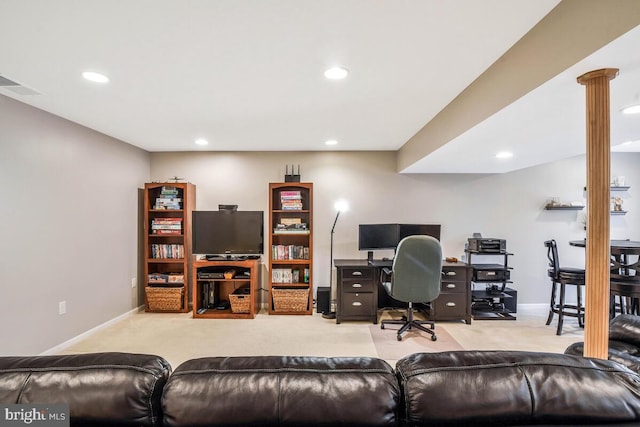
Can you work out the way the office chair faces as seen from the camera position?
facing away from the viewer and to the left of the viewer

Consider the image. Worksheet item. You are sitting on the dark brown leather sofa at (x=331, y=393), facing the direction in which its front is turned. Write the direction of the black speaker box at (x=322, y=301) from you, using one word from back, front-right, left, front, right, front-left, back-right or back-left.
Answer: front

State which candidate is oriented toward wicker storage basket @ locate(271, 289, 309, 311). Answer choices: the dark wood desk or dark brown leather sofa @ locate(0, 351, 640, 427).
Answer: the dark brown leather sofa

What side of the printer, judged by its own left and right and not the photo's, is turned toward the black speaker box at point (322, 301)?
right

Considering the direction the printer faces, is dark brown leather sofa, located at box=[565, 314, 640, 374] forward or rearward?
forward

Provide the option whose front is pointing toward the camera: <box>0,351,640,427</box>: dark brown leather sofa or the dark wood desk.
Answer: the dark wood desk

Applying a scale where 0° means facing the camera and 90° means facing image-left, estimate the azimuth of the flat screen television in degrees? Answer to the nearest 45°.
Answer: approximately 0°

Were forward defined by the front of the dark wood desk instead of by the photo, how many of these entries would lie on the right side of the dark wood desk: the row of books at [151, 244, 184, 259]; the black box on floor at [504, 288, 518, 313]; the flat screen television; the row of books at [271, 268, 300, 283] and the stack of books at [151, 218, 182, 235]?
4

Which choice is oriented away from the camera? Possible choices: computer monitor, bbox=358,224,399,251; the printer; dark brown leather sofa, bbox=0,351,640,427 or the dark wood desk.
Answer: the dark brown leather sofa

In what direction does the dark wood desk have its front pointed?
toward the camera

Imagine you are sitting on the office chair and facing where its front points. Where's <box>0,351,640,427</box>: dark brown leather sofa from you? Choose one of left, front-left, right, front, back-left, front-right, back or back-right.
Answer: back-left

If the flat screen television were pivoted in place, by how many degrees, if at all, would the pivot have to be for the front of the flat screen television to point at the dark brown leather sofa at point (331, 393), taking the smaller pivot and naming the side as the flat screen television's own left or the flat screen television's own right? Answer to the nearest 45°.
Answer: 0° — it already faces it

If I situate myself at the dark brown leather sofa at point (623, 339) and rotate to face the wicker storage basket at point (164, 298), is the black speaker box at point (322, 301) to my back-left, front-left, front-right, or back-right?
front-right

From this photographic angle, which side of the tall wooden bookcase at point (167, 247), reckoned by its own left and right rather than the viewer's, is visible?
front
